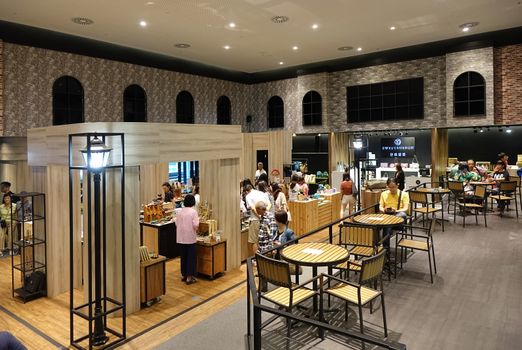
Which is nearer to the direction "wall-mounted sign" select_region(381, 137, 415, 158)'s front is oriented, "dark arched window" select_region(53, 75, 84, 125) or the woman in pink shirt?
the woman in pink shirt

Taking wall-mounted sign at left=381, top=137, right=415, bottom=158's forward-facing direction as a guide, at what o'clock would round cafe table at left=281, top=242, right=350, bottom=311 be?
The round cafe table is roughly at 12 o'clock from the wall-mounted sign.

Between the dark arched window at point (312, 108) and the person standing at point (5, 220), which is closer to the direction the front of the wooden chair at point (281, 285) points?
the dark arched window

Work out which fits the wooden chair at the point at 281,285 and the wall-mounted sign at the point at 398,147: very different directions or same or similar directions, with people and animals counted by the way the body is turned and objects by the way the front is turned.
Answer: very different directions

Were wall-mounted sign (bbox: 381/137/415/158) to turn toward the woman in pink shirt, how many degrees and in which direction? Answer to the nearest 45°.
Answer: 0° — it already faces them

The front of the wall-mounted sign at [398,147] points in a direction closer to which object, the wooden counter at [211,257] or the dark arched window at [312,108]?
the wooden counter

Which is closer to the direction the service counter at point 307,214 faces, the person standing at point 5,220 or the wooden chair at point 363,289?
the wooden chair

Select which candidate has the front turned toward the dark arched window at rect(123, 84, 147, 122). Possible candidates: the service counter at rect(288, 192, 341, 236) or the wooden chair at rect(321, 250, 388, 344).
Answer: the wooden chair

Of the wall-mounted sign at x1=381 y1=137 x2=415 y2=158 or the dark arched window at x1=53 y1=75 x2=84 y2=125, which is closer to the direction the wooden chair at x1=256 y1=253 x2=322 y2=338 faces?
the wall-mounted sign

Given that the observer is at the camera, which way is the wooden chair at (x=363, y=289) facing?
facing away from the viewer and to the left of the viewer

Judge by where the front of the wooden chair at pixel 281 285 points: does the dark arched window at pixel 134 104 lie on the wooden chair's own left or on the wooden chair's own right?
on the wooden chair's own left

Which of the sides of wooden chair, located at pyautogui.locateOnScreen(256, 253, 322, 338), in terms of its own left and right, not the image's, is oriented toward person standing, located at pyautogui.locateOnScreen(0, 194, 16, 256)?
left
